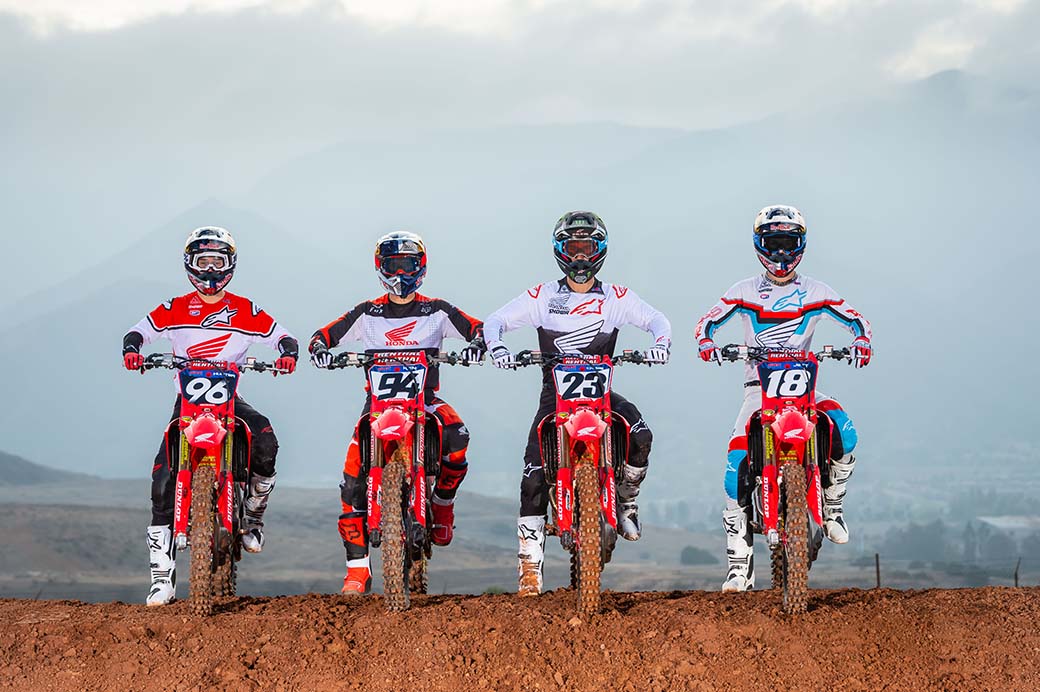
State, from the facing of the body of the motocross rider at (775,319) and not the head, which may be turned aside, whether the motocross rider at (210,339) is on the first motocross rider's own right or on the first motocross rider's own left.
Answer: on the first motocross rider's own right

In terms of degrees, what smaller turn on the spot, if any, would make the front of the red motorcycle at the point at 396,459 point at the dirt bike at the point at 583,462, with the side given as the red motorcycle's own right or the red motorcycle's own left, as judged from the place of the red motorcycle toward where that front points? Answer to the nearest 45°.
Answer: approximately 90° to the red motorcycle's own left

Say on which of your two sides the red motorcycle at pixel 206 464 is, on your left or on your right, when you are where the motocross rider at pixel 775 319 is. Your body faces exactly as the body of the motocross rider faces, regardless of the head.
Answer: on your right

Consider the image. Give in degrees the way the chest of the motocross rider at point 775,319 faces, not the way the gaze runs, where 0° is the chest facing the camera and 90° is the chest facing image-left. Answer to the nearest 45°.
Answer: approximately 0°

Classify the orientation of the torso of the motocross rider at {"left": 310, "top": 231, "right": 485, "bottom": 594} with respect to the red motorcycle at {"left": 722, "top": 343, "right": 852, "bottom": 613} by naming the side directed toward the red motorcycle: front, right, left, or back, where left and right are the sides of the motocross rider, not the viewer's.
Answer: left

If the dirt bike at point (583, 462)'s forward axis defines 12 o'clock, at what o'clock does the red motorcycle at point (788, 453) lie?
The red motorcycle is roughly at 9 o'clock from the dirt bike.

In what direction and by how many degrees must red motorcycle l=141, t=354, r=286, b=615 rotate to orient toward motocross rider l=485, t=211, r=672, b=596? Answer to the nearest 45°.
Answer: approximately 90° to its left

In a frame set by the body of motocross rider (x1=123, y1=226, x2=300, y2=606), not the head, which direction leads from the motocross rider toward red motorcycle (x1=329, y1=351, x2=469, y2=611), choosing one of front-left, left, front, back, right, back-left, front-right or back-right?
front-left

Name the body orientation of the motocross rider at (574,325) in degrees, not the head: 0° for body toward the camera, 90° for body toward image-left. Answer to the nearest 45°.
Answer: approximately 0°
